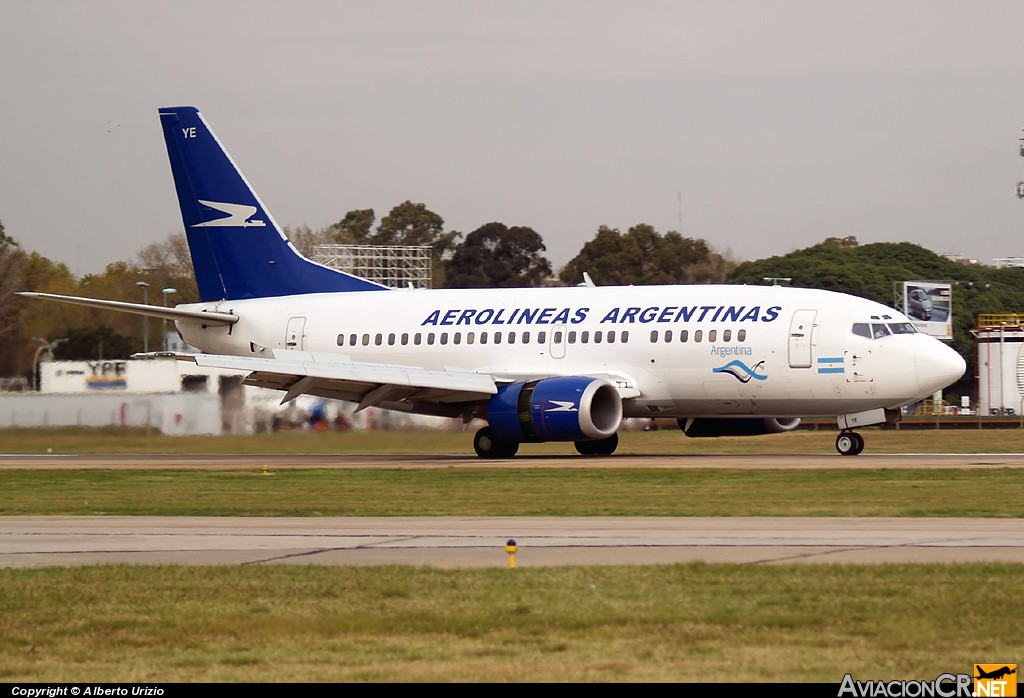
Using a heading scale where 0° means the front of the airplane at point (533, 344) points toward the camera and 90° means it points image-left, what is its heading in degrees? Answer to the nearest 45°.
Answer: approximately 315°
